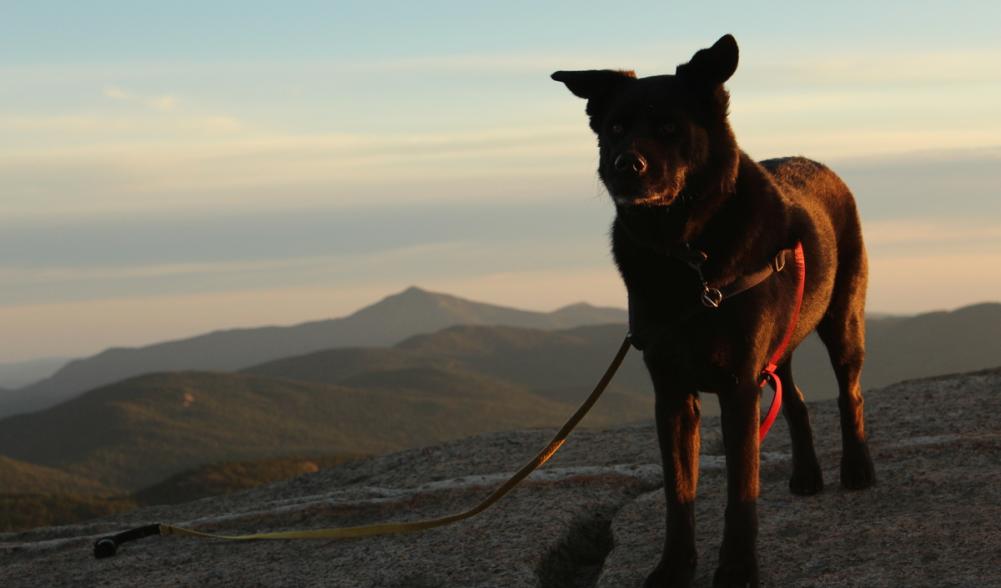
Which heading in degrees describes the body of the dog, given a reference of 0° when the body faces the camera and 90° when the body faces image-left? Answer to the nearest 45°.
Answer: approximately 45°

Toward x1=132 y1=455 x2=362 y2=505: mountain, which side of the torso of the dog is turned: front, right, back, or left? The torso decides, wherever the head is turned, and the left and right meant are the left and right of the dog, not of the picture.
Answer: right

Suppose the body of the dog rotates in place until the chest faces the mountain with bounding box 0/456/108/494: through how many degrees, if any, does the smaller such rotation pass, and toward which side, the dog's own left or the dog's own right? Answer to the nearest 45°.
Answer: approximately 90° to the dog's own right
